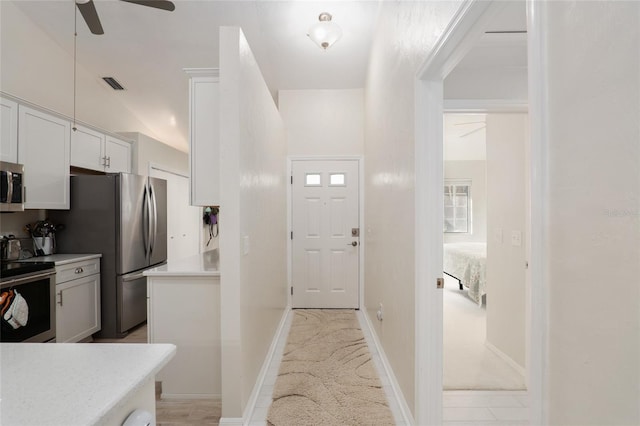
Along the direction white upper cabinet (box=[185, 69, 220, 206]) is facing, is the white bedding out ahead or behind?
behind

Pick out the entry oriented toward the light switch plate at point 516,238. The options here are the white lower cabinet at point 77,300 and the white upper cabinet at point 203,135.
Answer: the white lower cabinet

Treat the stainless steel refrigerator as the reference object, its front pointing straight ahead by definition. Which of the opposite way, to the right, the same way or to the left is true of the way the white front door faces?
to the right

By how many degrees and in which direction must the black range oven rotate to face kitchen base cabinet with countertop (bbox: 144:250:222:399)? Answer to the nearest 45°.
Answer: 0° — it already faces it

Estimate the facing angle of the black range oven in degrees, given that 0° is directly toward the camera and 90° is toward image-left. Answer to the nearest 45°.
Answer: approximately 315°

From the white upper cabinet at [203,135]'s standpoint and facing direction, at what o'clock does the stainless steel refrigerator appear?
The stainless steel refrigerator is roughly at 2 o'clock from the white upper cabinet.

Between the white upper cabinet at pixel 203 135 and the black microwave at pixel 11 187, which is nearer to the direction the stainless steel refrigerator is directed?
the white upper cabinet
